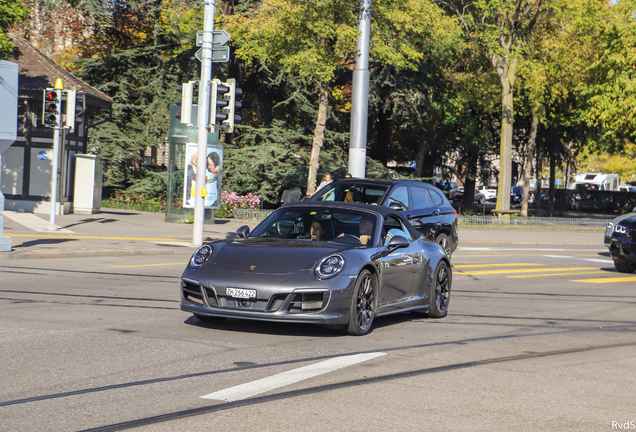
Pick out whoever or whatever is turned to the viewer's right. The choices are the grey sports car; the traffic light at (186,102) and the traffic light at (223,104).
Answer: the traffic light at (223,104)

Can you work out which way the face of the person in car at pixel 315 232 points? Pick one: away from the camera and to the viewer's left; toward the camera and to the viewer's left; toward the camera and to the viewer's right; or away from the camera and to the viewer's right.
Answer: toward the camera and to the viewer's left

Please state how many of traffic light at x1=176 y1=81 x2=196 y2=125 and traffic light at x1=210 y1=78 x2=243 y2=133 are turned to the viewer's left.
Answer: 1

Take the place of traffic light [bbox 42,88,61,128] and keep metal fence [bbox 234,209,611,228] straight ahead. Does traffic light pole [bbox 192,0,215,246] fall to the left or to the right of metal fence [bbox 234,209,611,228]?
right

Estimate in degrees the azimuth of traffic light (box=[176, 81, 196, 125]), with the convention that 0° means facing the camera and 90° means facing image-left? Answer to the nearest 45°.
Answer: approximately 90°

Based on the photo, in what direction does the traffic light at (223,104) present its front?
to the viewer's right

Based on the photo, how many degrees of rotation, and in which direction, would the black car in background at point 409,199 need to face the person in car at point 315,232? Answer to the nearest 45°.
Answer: approximately 45° to its left

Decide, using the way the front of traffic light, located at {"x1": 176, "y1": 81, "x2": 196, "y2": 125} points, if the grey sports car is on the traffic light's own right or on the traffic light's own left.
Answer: on the traffic light's own left

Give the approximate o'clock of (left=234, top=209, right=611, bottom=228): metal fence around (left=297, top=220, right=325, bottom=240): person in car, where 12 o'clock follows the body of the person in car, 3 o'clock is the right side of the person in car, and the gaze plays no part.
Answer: The metal fence is roughly at 5 o'clock from the person in car.

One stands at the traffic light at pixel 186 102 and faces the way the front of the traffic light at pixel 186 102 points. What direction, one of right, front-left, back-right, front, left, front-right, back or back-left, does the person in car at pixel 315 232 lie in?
left

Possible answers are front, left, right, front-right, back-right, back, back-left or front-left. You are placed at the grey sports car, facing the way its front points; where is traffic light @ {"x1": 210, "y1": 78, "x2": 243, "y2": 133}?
back-right

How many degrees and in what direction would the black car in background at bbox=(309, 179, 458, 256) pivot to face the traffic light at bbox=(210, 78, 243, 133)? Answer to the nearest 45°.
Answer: approximately 90° to its right

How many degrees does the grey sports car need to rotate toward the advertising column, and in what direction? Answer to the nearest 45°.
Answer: approximately 90° to its right

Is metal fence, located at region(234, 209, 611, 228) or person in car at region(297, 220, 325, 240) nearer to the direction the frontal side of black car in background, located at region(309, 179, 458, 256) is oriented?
the person in car
